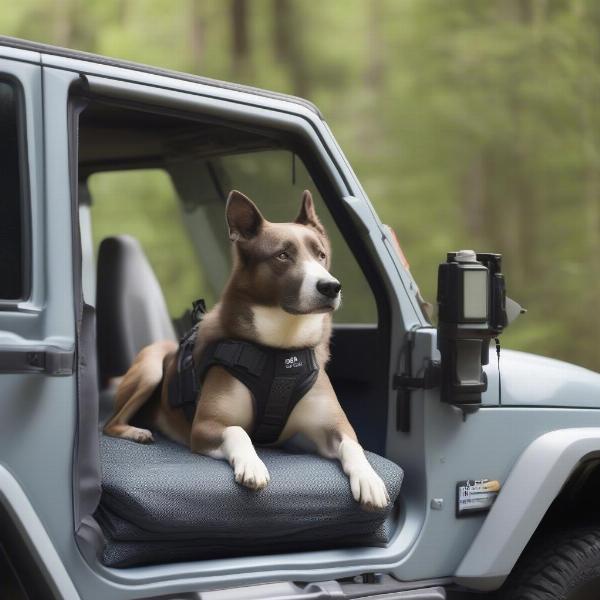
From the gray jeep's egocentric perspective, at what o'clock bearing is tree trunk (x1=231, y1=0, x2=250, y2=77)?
The tree trunk is roughly at 9 o'clock from the gray jeep.

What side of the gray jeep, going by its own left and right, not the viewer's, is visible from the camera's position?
right

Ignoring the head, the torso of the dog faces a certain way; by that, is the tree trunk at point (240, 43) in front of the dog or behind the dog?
behind

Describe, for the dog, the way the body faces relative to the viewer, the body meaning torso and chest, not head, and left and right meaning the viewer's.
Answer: facing the viewer and to the right of the viewer

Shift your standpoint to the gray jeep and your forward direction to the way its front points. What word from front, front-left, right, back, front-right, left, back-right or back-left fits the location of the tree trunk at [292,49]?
left
